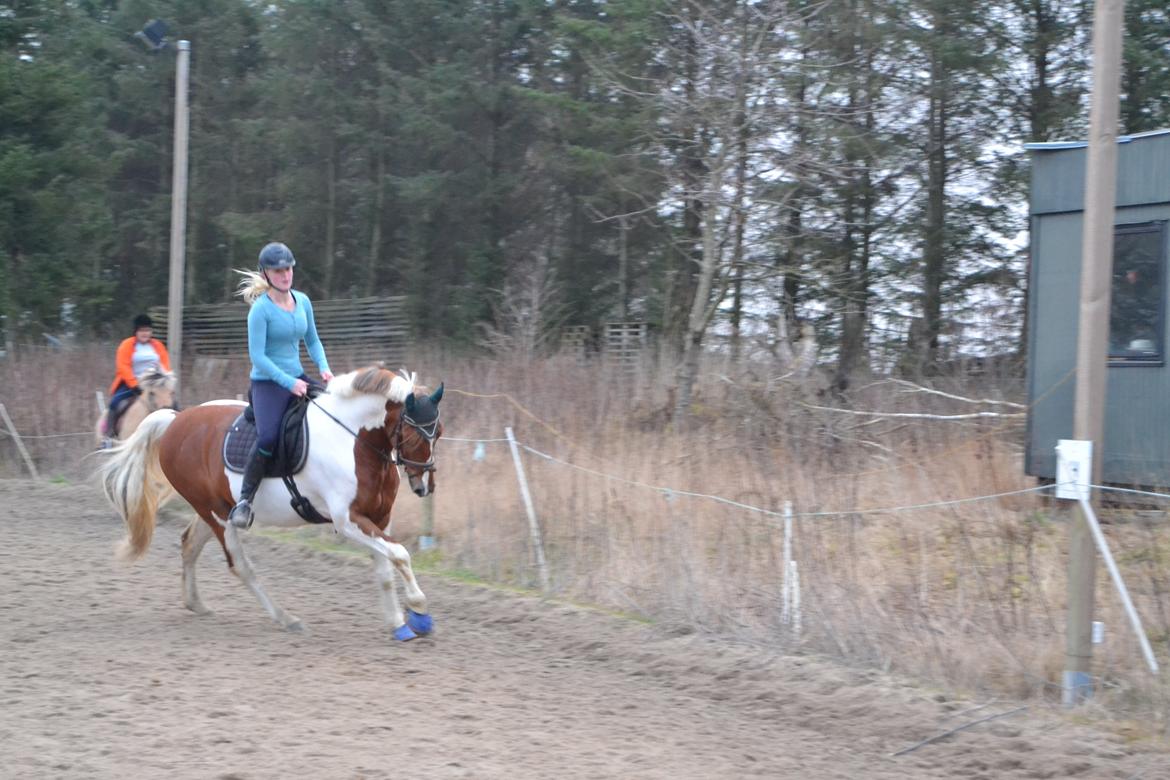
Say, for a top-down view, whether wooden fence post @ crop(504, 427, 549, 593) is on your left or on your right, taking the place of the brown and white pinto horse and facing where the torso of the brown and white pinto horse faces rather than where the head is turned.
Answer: on your left

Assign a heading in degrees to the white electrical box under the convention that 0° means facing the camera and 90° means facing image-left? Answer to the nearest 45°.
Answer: approximately 0°

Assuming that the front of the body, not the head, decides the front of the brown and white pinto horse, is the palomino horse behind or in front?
behind

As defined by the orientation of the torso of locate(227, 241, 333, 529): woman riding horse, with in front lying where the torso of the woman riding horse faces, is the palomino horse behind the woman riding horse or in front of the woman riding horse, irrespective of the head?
behind

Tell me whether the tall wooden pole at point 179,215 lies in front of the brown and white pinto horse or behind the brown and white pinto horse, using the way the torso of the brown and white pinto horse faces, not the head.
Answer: behind

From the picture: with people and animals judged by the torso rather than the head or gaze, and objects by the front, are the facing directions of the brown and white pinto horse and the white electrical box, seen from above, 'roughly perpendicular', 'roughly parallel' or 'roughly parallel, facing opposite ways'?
roughly perpendicular

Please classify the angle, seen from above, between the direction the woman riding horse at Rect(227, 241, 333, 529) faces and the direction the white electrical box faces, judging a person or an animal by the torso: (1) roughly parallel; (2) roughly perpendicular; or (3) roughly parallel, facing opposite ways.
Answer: roughly perpendicular

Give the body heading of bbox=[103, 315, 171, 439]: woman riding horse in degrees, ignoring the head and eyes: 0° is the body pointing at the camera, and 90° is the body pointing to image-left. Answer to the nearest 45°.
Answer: approximately 315°

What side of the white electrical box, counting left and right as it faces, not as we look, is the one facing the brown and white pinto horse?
right

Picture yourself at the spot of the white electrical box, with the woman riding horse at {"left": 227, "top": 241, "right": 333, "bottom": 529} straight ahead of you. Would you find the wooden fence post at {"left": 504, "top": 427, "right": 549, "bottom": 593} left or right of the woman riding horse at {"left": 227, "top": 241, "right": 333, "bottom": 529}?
right

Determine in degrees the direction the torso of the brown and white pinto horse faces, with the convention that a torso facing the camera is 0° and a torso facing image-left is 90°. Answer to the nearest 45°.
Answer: approximately 315°
